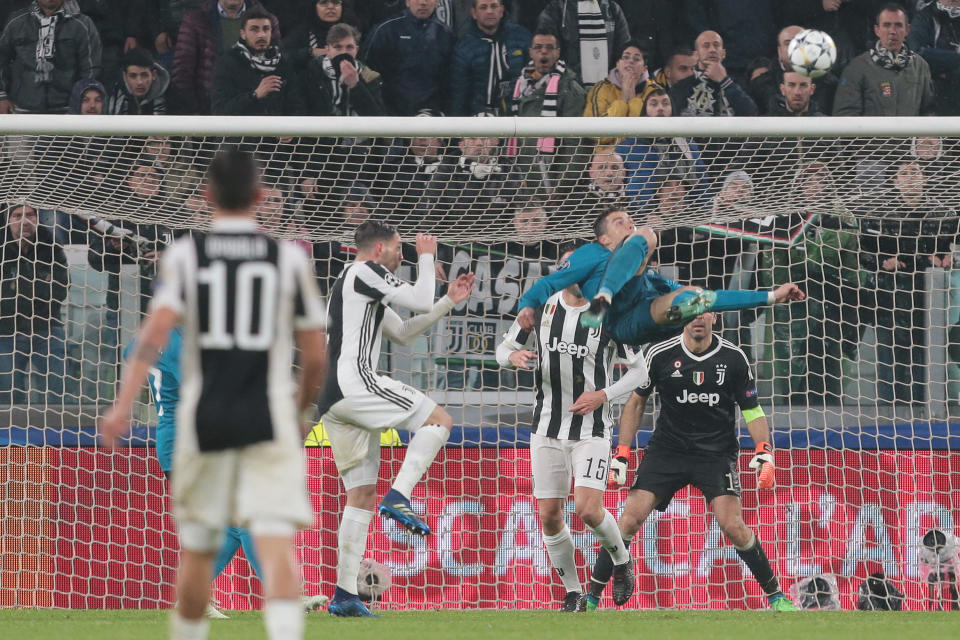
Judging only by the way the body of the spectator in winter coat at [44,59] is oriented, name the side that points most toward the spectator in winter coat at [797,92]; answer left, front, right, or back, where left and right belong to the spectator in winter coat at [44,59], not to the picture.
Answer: left

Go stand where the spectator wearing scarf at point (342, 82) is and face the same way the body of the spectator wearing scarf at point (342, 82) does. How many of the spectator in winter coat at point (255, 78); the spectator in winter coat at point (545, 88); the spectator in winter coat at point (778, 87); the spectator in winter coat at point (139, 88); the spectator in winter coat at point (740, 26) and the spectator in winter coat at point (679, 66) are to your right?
2

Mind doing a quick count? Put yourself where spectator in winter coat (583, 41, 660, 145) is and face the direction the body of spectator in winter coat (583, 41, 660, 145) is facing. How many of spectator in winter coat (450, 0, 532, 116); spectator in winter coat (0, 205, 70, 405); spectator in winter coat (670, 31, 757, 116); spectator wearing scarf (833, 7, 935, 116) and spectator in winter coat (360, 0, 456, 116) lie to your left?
2

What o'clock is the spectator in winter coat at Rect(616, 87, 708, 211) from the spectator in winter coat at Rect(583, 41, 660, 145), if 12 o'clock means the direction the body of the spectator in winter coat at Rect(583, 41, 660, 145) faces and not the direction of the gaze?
the spectator in winter coat at Rect(616, 87, 708, 211) is roughly at 12 o'clock from the spectator in winter coat at Rect(583, 41, 660, 145).

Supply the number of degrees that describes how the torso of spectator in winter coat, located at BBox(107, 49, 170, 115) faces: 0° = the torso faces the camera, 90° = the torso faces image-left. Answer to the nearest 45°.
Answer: approximately 0°

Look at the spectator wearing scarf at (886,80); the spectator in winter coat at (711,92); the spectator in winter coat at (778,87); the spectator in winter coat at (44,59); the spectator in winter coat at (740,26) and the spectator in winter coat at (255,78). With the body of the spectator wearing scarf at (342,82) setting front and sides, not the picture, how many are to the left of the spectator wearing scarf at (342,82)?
4

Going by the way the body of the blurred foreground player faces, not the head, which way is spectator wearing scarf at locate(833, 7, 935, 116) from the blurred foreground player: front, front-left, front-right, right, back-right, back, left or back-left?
front-right

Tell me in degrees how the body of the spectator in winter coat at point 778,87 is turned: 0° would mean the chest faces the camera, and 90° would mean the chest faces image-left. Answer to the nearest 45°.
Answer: approximately 0°
